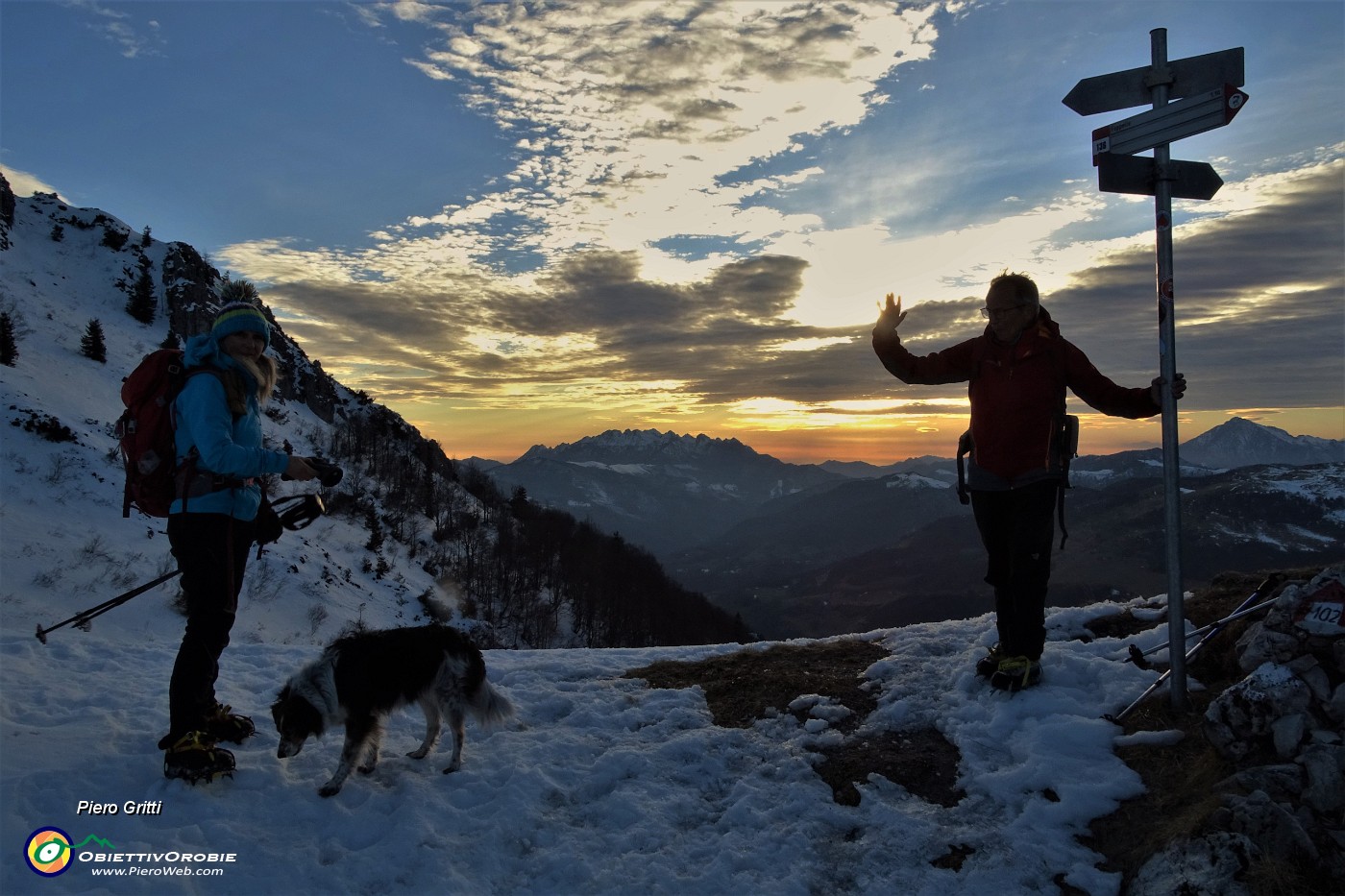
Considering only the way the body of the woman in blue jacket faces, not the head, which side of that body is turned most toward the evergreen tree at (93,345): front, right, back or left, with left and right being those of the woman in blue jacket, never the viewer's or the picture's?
left

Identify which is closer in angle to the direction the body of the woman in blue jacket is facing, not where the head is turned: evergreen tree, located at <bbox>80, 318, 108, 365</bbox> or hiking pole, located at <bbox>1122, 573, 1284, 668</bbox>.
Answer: the hiking pole

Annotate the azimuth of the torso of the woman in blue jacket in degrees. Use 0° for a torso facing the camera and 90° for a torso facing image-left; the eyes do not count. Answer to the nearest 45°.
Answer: approximately 270°

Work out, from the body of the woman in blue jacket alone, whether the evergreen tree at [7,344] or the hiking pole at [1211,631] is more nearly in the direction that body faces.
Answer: the hiking pole

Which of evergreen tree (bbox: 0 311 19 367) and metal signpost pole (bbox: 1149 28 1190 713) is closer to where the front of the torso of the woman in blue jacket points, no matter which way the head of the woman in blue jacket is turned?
the metal signpost pole

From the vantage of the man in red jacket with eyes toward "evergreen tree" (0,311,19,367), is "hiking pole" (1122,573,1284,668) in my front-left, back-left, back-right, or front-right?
back-right
